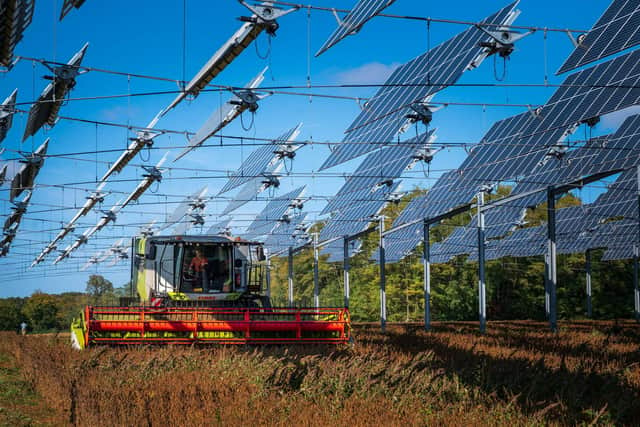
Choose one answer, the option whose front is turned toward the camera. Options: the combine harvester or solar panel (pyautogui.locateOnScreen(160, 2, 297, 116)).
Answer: the combine harvester

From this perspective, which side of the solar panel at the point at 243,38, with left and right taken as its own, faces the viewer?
left

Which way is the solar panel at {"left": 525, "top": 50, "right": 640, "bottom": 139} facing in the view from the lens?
facing the viewer and to the left of the viewer

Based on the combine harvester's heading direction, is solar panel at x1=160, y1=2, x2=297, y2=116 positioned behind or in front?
in front

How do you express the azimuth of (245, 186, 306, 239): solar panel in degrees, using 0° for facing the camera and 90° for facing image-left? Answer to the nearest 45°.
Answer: approximately 45°

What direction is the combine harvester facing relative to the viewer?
toward the camera

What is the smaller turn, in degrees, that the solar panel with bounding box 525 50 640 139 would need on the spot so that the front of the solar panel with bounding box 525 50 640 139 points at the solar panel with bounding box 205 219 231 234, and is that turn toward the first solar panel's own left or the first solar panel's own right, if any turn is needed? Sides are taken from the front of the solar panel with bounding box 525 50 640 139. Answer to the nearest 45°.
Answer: approximately 90° to the first solar panel's own right
